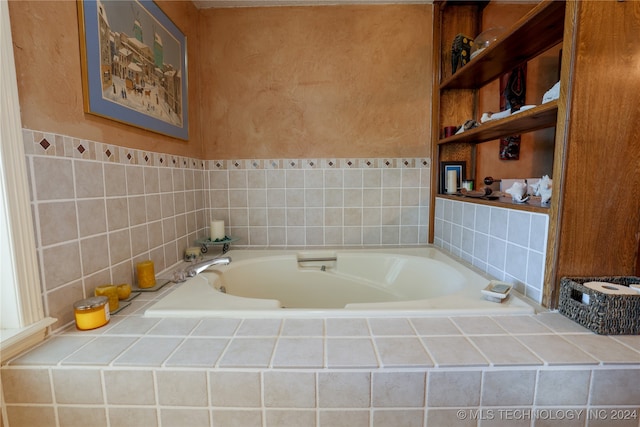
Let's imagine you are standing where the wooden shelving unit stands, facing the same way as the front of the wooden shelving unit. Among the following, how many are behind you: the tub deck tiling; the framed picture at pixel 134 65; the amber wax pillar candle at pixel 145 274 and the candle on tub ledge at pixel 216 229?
0

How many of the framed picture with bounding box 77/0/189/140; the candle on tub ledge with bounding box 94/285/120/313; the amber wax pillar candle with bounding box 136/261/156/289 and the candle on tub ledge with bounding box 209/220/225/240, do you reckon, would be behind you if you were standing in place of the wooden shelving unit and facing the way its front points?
0

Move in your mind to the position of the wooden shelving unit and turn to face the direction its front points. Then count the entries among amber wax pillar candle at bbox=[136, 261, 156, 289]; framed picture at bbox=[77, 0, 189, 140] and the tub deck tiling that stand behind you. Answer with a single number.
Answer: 0

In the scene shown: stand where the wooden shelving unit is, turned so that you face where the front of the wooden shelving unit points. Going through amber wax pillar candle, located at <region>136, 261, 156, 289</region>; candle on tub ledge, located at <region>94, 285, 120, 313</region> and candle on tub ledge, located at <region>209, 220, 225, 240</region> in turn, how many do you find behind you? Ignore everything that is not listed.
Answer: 0

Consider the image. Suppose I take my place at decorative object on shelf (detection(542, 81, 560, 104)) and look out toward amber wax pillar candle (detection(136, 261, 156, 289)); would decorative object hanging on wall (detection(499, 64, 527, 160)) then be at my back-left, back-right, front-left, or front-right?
back-right

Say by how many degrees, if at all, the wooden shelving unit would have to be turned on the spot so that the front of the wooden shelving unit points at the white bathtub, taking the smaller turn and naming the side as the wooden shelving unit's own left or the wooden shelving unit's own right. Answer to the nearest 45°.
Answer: approximately 45° to the wooden shelving unit's own right

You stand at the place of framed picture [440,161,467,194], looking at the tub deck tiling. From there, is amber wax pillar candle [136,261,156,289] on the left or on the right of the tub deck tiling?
right

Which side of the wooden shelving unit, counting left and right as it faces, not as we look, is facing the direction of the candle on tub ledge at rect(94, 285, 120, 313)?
front

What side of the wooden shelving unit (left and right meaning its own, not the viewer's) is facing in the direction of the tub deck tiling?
front

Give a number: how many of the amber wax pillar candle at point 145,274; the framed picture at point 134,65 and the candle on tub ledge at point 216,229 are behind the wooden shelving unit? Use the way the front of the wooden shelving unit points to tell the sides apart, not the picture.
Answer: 0

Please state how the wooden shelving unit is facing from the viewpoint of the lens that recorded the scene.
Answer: facing the viewer and to the left of the viewer
